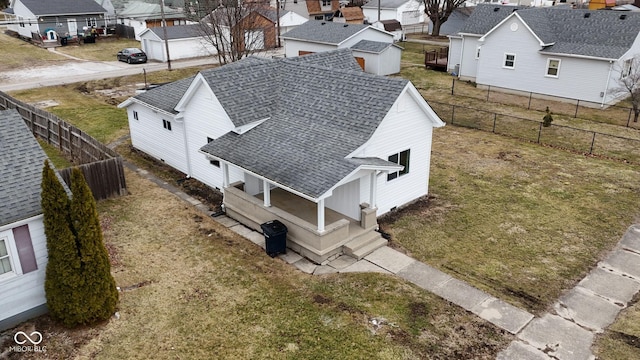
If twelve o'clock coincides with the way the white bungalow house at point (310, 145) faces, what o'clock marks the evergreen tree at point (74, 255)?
The evergreen tree is roughly at 3 o'clock from the white bungalow house.

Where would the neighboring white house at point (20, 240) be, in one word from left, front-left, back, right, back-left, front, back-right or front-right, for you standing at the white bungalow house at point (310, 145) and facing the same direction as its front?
right

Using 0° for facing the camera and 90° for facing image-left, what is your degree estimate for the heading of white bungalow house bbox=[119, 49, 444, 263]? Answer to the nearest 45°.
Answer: approximately 315°

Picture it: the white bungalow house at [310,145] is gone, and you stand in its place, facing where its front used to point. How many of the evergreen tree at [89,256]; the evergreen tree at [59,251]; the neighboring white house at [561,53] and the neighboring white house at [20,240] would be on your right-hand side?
3

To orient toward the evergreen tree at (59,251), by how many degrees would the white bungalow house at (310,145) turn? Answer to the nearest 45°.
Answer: approximately 90° to its right

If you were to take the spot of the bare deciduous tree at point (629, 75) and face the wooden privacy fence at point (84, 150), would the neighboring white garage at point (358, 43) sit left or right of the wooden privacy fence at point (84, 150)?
right

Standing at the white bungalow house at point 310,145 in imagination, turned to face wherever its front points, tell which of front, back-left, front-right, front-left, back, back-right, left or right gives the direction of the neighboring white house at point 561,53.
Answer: left

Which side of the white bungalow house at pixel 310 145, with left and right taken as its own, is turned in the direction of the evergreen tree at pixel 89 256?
right

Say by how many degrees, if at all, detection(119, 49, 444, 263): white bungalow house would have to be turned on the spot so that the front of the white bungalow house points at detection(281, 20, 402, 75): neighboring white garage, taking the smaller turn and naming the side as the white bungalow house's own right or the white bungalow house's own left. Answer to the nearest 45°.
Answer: approximately 135° to the white bungalow house's own left

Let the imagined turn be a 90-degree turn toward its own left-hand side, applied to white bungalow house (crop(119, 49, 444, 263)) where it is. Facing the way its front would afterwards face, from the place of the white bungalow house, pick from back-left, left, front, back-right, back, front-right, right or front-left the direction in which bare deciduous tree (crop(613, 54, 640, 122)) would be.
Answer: front

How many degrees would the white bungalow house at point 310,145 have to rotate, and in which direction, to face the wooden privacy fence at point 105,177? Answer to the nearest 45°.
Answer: approximately 135° to its right
